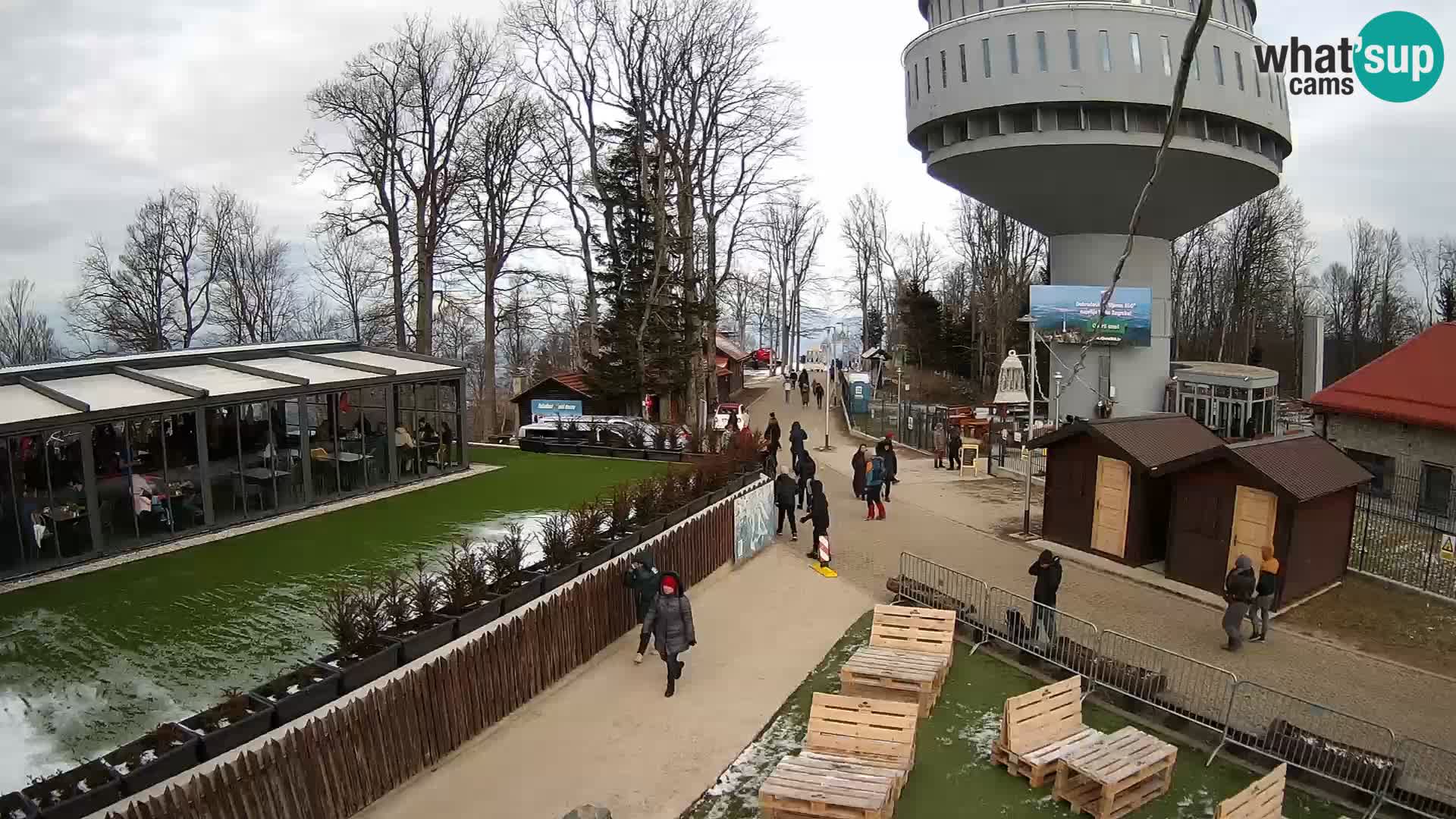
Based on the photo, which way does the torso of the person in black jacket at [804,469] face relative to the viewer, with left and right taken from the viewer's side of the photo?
facing away from the viewer

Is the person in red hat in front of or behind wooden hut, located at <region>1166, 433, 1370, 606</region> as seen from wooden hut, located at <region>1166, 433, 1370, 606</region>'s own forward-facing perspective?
in front

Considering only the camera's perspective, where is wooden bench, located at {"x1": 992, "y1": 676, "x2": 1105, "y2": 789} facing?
facing the viewer and to the right of the viewer

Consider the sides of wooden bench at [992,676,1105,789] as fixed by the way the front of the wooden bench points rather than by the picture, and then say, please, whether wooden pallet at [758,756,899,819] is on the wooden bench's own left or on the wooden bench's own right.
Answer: on the wooden bench's own right

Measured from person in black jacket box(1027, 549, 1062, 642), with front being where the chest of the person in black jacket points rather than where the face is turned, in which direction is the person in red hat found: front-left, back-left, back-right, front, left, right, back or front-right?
back-left

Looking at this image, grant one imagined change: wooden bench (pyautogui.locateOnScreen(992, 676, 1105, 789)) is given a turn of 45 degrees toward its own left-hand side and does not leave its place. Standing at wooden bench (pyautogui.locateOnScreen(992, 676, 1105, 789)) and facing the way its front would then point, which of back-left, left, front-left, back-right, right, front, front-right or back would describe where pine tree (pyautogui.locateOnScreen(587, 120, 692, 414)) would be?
back-left

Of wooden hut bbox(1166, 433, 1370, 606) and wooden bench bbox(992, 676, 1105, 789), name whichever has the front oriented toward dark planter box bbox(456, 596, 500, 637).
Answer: the wooden hut

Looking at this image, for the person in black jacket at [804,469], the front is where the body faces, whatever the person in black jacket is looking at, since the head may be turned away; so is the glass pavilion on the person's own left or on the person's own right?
on the person's own left

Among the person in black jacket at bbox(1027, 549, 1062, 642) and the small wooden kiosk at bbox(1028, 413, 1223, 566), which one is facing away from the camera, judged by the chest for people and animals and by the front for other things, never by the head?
the person in black jacket

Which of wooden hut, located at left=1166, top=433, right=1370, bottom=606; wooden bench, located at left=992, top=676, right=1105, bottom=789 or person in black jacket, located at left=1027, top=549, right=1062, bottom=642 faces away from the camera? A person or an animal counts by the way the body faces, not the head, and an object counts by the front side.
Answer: the person in black jacket

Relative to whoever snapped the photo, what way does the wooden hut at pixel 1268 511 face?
facing the viewer and to the left of the viewer

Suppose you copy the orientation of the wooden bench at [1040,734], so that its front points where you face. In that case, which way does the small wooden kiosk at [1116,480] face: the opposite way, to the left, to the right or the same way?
to the right

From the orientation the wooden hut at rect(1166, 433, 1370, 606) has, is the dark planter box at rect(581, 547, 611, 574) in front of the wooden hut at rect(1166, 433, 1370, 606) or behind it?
in front

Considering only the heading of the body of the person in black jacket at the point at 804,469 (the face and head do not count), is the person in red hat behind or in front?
behind
